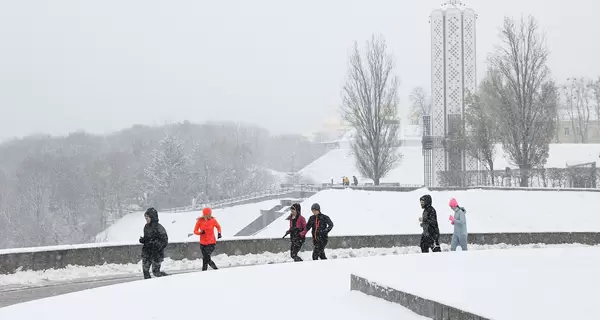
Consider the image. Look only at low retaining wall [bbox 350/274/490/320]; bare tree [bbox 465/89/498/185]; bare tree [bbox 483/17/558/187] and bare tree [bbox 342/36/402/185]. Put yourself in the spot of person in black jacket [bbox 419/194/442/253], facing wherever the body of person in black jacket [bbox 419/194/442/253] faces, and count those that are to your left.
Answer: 1

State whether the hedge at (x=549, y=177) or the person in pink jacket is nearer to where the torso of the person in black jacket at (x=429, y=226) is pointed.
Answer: the person in pink jacket

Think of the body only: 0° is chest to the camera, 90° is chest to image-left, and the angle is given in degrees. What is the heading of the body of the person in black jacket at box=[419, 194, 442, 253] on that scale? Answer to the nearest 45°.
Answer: approximately 90°

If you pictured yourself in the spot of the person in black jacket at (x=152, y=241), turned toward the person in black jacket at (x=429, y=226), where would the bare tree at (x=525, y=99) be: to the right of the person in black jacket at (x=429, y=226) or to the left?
left

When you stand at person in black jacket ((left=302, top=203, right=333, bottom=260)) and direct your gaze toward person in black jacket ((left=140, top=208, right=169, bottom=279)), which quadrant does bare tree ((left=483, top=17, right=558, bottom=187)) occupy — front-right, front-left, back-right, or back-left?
back-right

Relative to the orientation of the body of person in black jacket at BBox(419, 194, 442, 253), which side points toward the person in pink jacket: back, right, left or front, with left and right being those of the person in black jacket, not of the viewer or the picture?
front

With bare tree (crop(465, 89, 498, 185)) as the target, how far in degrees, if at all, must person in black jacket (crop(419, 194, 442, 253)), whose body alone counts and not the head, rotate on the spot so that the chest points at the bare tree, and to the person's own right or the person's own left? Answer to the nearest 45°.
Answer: approximately 90° to the person's own right

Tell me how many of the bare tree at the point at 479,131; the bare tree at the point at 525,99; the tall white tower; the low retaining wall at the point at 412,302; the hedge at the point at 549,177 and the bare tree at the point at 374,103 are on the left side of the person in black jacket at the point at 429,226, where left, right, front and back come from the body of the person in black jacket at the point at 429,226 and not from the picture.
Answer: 1

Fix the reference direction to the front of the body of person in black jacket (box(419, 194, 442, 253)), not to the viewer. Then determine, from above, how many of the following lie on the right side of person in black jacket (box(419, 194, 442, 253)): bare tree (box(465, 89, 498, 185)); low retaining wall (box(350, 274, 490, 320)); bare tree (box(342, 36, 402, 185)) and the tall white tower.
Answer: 3

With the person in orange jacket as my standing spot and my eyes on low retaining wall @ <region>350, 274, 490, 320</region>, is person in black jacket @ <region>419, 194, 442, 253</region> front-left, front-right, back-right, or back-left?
front-left

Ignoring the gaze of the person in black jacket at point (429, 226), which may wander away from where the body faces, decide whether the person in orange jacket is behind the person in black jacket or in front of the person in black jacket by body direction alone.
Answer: in front

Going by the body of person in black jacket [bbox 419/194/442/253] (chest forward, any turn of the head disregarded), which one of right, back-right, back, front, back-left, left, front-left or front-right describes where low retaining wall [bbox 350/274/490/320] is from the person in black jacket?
left
